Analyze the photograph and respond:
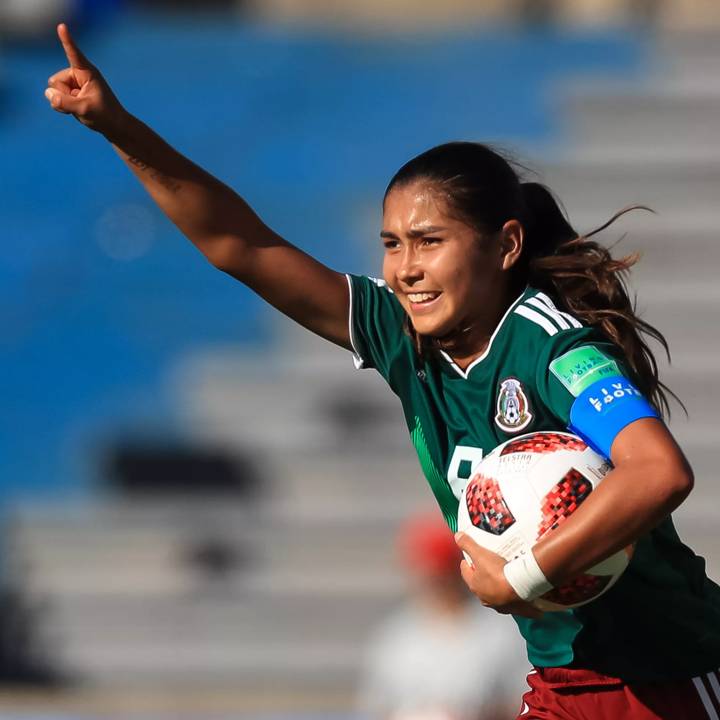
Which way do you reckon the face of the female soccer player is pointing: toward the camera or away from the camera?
toward the camera

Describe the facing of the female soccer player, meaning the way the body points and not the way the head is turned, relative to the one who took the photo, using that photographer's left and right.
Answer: facing the viewer and to the left of the viewer

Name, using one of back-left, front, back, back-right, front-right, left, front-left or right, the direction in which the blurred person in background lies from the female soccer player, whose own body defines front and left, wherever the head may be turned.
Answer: back-right
